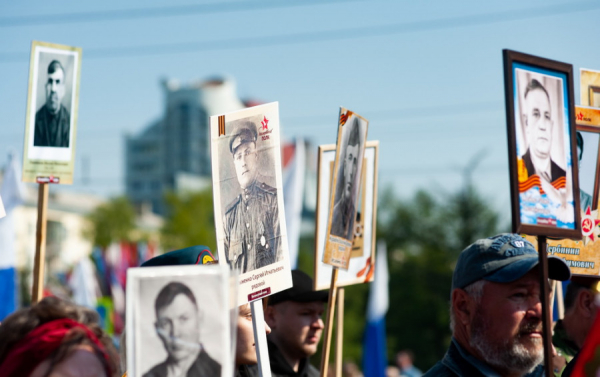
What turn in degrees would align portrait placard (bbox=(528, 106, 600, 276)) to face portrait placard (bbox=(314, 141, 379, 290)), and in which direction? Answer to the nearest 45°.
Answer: approximately 90° to its right

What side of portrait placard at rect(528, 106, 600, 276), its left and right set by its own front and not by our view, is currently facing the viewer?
front

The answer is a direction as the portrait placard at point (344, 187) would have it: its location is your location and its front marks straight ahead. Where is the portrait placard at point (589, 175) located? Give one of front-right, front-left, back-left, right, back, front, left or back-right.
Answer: front-left

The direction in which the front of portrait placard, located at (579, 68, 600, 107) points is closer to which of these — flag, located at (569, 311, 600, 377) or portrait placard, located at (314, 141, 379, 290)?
the flag

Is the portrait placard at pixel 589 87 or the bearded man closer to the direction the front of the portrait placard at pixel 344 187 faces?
the bearded man

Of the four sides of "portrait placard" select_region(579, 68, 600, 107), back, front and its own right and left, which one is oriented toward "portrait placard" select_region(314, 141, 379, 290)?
right

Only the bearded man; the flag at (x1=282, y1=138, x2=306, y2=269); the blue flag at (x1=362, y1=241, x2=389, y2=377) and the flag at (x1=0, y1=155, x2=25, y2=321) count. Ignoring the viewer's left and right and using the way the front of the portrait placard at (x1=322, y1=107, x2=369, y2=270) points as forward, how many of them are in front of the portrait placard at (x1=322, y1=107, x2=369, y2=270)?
1

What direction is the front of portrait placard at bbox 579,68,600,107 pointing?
toward the camera

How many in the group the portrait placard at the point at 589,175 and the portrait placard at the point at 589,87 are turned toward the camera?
2

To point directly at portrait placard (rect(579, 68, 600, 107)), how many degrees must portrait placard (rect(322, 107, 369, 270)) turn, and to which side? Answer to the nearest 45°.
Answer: approximately 45° to its left
